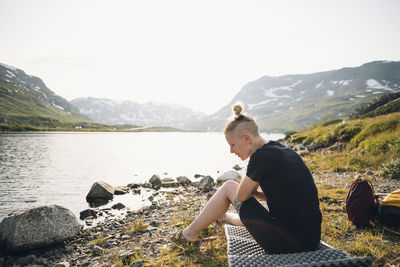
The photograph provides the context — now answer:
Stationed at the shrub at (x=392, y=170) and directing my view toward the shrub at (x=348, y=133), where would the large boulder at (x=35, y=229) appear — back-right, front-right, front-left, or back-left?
back-left

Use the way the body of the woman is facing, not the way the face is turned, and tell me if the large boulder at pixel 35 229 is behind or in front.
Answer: in front

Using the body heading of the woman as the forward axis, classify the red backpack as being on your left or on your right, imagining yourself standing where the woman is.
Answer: on your right

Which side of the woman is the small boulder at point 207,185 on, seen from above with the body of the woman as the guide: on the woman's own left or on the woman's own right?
on the woman's own right

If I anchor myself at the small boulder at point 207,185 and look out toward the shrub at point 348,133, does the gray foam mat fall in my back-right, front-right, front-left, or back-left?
back-right

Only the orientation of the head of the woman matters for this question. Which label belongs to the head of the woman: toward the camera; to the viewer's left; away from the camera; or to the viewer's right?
to the viewer's left

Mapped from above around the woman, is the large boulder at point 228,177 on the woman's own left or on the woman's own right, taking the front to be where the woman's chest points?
on the woman's own right

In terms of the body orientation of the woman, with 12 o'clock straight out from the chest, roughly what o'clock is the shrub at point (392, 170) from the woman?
The shrub is roughly at 4 o'clock from the woman.

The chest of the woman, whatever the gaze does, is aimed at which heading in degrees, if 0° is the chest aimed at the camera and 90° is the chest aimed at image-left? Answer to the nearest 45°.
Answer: approximately 90°

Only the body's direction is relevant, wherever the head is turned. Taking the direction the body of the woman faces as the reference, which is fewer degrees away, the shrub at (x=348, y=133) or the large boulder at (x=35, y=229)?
the large boulder
